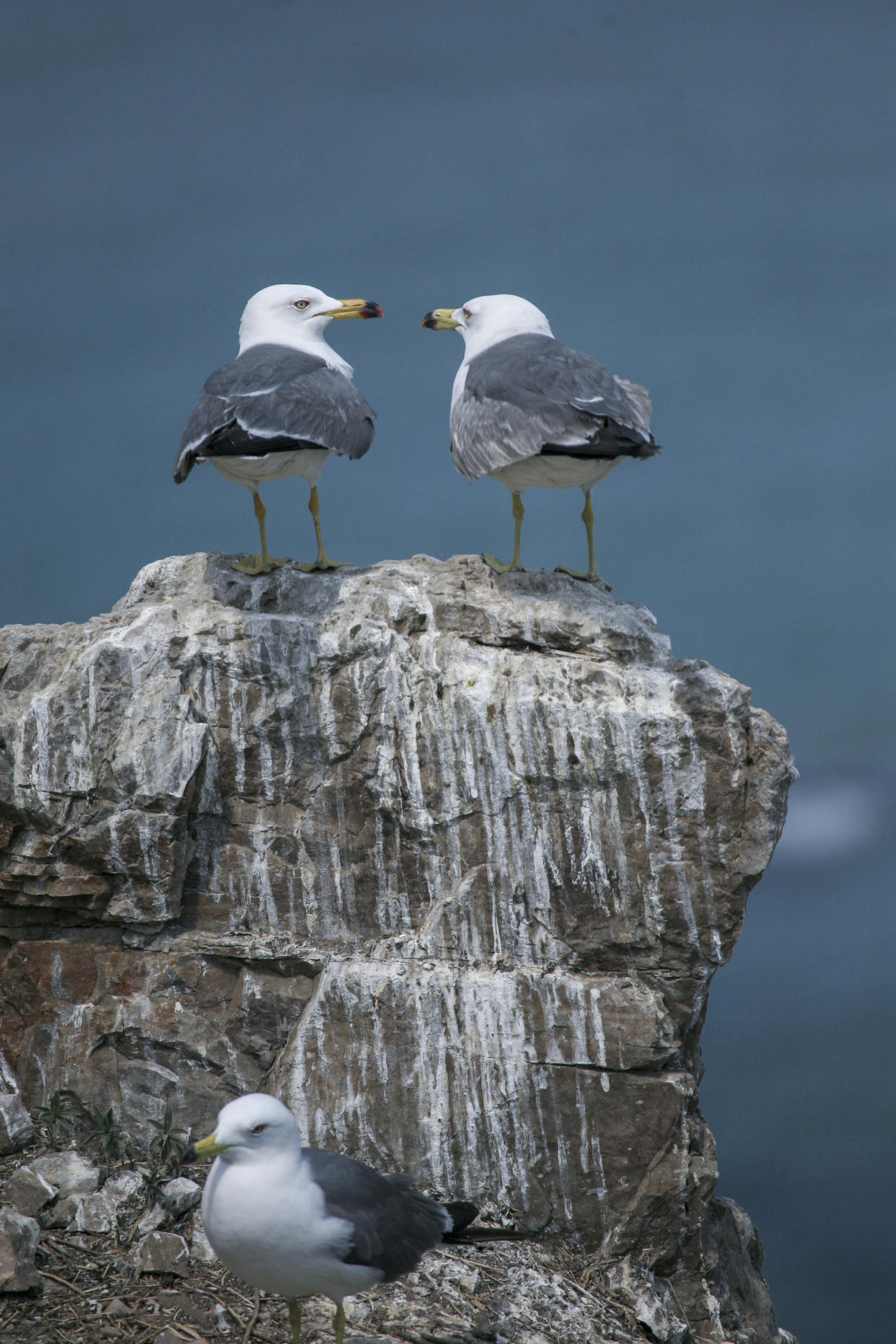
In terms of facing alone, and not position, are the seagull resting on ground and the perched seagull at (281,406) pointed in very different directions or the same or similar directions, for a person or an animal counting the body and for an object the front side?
very different directions

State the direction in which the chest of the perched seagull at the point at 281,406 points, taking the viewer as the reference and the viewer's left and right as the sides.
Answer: facing away from the viewer and to the right of the viewer

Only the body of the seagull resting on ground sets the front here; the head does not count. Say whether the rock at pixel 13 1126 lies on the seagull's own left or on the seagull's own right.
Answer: on the seagull's own right

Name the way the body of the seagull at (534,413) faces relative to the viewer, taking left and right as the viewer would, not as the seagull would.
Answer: facing away from the viewer and to the left of the viewer

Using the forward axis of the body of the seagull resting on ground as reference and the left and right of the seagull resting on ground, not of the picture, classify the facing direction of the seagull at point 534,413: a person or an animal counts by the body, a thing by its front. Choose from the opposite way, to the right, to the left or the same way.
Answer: to the right
